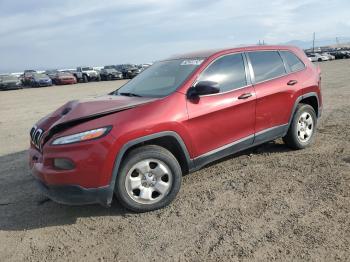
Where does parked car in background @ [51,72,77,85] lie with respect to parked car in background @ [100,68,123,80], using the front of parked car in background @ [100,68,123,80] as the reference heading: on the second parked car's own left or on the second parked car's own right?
on the second parked car's own right

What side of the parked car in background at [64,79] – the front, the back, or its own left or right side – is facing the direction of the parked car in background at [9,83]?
right

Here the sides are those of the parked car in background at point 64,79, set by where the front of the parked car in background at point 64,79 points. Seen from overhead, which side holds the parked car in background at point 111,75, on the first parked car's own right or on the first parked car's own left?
on the first parked car's own left

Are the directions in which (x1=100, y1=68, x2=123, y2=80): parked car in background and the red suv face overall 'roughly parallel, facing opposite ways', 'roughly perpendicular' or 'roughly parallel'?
roughly perpendicular

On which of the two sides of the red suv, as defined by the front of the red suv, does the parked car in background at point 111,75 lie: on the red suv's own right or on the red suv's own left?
on the red suv's own right

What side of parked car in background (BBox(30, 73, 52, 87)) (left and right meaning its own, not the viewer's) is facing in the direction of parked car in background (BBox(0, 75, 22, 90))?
right

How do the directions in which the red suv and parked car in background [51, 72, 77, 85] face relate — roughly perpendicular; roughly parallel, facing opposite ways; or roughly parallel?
roughly perpendicular

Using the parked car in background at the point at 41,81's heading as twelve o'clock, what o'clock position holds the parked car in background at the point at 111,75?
the parked car in background at the point at 111,75 is roughly at 10 o'clock from the parked car in background at the point at 41,81.

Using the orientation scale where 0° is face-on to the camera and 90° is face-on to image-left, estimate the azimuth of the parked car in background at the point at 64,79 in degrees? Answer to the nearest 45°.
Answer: approximately 315°

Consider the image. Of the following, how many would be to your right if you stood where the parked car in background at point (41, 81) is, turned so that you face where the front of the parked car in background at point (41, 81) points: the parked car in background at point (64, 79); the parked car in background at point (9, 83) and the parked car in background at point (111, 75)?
1
